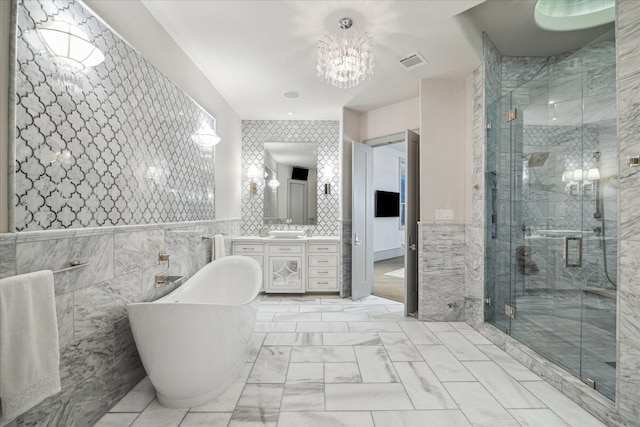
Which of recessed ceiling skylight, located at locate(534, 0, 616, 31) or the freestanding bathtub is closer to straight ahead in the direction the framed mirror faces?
the freestanding bathtub

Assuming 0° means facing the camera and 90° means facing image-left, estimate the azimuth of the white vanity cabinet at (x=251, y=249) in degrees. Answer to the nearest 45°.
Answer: approximately 0°

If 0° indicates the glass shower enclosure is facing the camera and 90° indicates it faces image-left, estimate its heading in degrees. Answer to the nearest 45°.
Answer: approximately 45°

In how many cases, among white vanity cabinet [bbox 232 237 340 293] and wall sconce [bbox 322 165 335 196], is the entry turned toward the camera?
2

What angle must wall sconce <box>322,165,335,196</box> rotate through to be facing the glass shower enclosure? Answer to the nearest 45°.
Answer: approximately 45° to its left

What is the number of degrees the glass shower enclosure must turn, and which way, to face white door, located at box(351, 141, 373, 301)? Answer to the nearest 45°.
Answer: approximately 45° to its right

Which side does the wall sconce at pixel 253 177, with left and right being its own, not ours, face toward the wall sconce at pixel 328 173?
left

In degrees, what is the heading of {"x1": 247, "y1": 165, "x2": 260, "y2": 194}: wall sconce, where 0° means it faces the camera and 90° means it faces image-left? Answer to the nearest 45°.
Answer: approximately 0°

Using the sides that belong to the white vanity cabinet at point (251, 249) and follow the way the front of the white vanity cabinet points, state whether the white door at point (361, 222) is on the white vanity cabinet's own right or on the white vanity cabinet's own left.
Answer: on the white vanity cabinet's own left

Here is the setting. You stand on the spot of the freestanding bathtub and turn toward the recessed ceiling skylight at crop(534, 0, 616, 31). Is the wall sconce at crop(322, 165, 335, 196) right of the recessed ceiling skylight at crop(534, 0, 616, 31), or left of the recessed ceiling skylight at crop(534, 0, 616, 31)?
left
